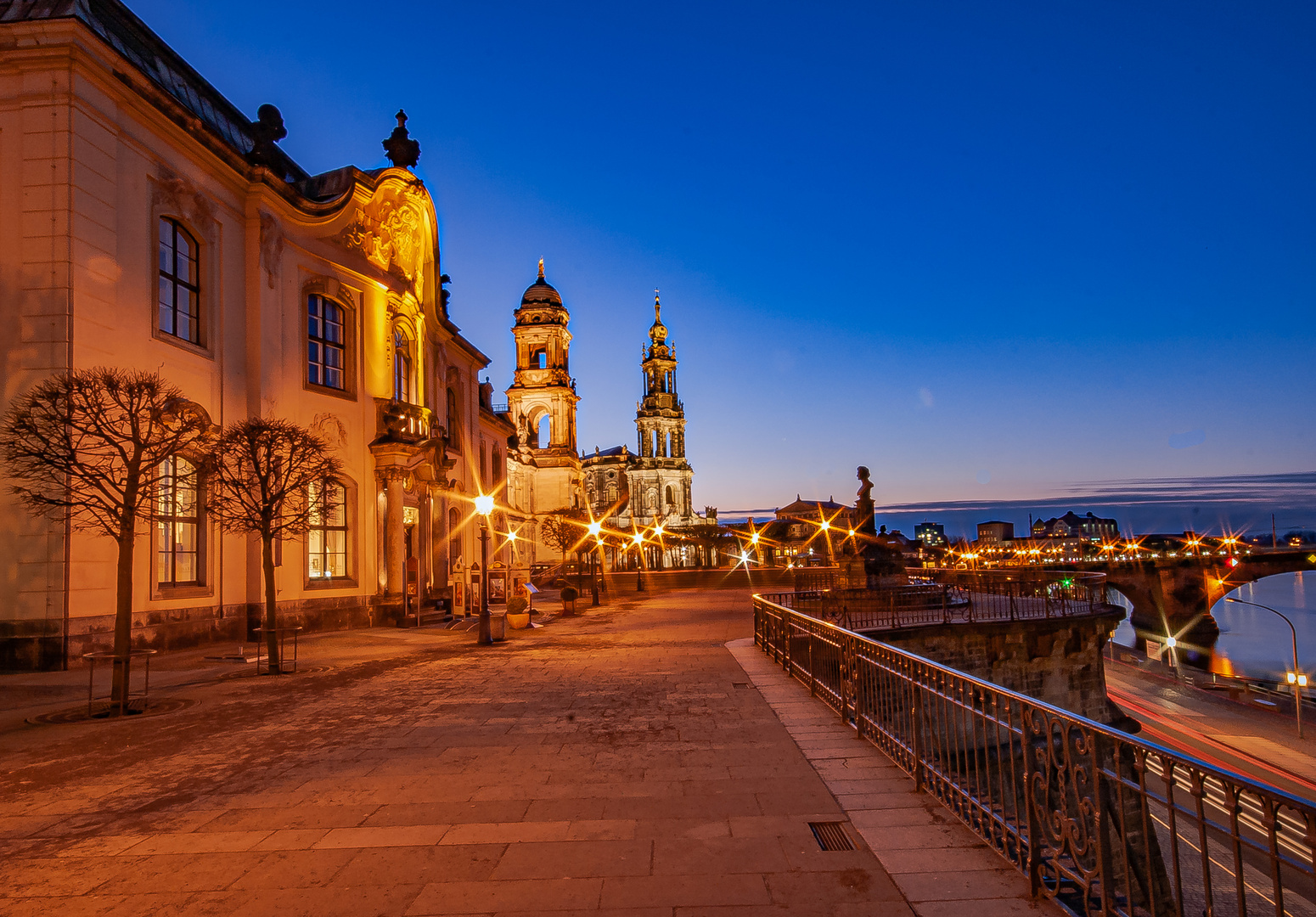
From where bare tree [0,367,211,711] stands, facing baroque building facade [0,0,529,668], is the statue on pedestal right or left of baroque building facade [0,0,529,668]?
right

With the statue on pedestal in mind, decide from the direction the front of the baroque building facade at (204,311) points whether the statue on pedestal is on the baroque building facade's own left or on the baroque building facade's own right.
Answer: on the baroque building facade's own left

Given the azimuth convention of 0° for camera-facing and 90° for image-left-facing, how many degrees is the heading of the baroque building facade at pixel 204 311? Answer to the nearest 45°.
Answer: approximately 315°

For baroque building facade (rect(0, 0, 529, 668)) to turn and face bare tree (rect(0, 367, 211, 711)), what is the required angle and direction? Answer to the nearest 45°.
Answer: approximately 45° to its right

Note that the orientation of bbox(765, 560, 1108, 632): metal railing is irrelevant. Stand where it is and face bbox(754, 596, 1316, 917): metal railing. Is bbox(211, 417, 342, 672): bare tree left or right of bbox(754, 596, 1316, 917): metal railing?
right

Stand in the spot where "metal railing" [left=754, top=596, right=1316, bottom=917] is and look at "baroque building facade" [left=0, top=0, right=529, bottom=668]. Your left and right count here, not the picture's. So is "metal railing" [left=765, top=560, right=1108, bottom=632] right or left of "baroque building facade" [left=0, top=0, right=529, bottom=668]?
right

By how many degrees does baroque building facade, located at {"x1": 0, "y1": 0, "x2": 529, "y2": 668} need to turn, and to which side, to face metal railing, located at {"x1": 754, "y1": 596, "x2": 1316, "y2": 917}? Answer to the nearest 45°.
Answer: approximately 45° to its right

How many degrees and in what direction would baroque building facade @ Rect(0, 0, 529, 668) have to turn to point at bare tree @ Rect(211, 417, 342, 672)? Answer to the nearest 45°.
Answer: approximately 45° to its right
